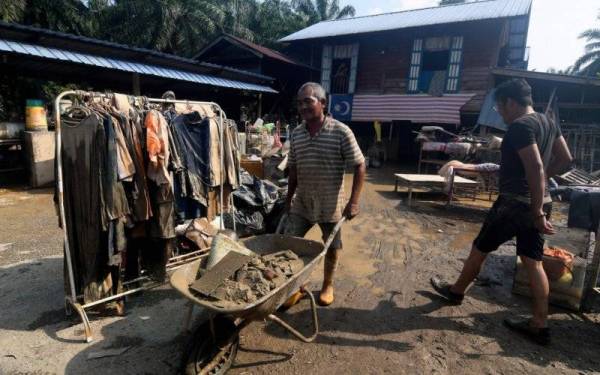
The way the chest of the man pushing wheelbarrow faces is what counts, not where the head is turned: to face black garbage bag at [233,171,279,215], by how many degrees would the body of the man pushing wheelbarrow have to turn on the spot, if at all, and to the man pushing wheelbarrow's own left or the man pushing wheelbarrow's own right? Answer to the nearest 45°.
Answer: approximately 90° to the man pushing wheelbarrow's own right

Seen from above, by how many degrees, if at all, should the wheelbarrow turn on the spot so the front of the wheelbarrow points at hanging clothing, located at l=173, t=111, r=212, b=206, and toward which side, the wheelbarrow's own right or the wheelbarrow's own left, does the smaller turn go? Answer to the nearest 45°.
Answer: approximately 135° to the wheelbarrow's own right

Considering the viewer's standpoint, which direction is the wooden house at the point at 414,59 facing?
facing the viewer

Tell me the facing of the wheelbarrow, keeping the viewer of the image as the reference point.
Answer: facing the viewer and to the left of the viewer

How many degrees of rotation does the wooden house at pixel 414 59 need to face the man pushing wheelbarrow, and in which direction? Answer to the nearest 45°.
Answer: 0° — it already faces them

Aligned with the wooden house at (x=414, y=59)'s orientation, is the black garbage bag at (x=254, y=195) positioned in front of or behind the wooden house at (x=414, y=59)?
in front

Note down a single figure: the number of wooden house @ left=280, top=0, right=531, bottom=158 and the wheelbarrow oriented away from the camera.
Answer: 0

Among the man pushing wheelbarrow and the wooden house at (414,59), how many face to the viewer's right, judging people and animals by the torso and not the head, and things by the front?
0

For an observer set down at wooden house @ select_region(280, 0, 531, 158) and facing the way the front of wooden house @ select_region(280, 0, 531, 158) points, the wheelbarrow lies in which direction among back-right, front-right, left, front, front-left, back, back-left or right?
front

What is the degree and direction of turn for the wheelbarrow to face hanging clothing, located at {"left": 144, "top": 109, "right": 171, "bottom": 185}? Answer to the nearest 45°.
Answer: approximately 90° to its right

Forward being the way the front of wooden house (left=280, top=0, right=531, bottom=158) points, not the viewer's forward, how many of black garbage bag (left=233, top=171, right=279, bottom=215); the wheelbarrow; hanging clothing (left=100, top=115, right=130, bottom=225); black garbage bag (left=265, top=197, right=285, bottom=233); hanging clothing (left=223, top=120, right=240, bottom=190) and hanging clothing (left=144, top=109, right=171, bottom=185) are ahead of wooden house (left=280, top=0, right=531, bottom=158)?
6

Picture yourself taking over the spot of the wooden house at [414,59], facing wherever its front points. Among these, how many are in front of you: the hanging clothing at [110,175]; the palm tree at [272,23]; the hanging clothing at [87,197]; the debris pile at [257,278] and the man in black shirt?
4

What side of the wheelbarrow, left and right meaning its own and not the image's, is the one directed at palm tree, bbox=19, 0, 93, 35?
right

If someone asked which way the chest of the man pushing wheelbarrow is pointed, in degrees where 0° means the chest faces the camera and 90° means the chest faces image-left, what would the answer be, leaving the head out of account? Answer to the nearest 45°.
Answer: approximately 45°

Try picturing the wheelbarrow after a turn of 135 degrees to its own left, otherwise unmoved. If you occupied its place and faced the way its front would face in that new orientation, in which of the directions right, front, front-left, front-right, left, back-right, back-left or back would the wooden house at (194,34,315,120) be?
left

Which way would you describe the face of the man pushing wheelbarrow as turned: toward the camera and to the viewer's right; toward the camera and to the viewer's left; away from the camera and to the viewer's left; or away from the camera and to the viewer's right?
toward the camera and to the viewer's left

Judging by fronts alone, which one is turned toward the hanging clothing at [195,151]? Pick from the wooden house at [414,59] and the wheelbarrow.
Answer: the wooden house

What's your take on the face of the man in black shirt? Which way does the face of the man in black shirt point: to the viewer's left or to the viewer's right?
to the viewer's left
